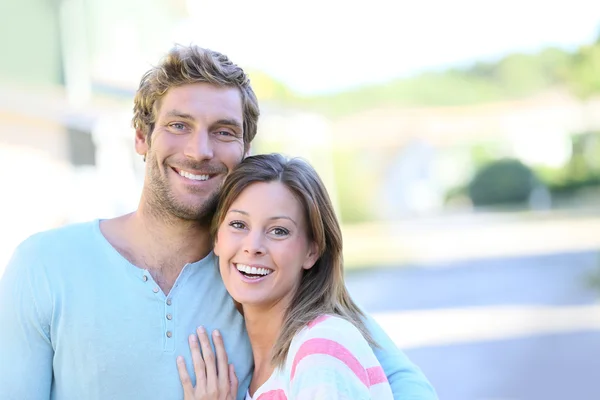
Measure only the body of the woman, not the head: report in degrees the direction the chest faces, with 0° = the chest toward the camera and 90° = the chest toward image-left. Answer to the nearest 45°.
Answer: approximately 45°

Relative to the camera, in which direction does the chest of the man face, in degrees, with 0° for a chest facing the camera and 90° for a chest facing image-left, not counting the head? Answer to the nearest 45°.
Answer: approximately 0°

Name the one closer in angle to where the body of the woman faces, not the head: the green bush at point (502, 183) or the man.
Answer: the man

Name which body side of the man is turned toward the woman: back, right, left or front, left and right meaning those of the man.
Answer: left

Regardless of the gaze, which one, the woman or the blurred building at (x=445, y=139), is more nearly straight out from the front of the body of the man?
the woman
